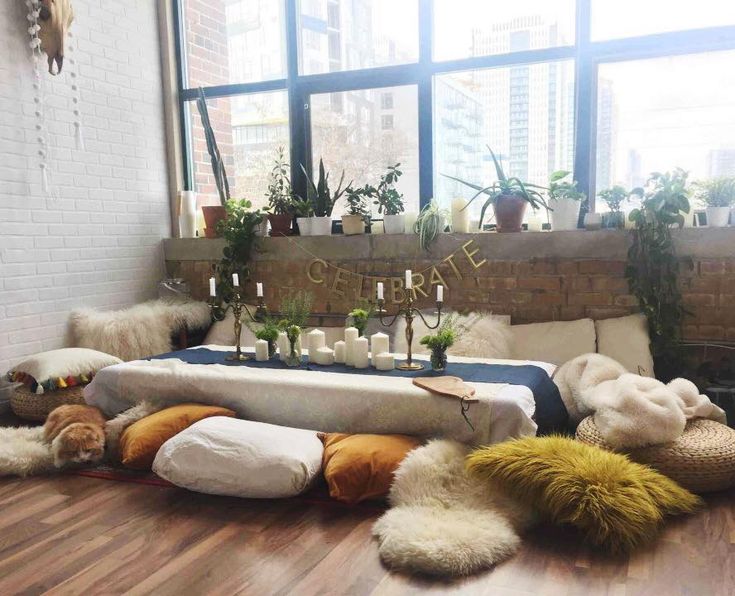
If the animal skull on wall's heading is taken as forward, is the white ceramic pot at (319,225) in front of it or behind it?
in front

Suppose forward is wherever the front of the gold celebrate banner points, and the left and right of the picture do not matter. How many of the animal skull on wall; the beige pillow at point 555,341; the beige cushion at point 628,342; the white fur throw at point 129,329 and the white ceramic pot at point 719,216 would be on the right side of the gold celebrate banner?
2

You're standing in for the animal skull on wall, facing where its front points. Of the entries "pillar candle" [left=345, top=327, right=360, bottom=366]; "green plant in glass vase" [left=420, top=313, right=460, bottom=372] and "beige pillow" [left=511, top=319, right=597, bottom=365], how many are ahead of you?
3

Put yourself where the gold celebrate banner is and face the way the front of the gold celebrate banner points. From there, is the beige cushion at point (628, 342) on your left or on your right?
on your left

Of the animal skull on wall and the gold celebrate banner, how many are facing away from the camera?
0

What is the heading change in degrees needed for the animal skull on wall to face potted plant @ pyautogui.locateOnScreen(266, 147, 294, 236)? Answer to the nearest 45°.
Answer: approximately 45° to its left

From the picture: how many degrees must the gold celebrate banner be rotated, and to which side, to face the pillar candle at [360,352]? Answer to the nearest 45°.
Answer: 0° — it already faces it

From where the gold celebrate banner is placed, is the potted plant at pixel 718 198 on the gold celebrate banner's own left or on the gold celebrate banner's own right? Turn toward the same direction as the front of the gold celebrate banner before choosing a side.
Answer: on the gold celebrate banner's own left

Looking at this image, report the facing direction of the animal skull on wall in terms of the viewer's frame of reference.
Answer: facing the viewer and to the right of the viewer

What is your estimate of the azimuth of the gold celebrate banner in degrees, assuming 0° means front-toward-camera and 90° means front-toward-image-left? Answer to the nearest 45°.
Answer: approximately 0°

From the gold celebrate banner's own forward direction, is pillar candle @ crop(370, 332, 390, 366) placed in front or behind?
in front

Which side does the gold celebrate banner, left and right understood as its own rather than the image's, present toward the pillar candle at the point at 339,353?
front

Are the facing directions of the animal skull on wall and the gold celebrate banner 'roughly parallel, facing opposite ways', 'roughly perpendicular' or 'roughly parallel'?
roughly perpendicular
